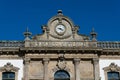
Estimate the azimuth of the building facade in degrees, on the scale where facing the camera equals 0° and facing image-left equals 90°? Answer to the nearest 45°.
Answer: approximately 0°
